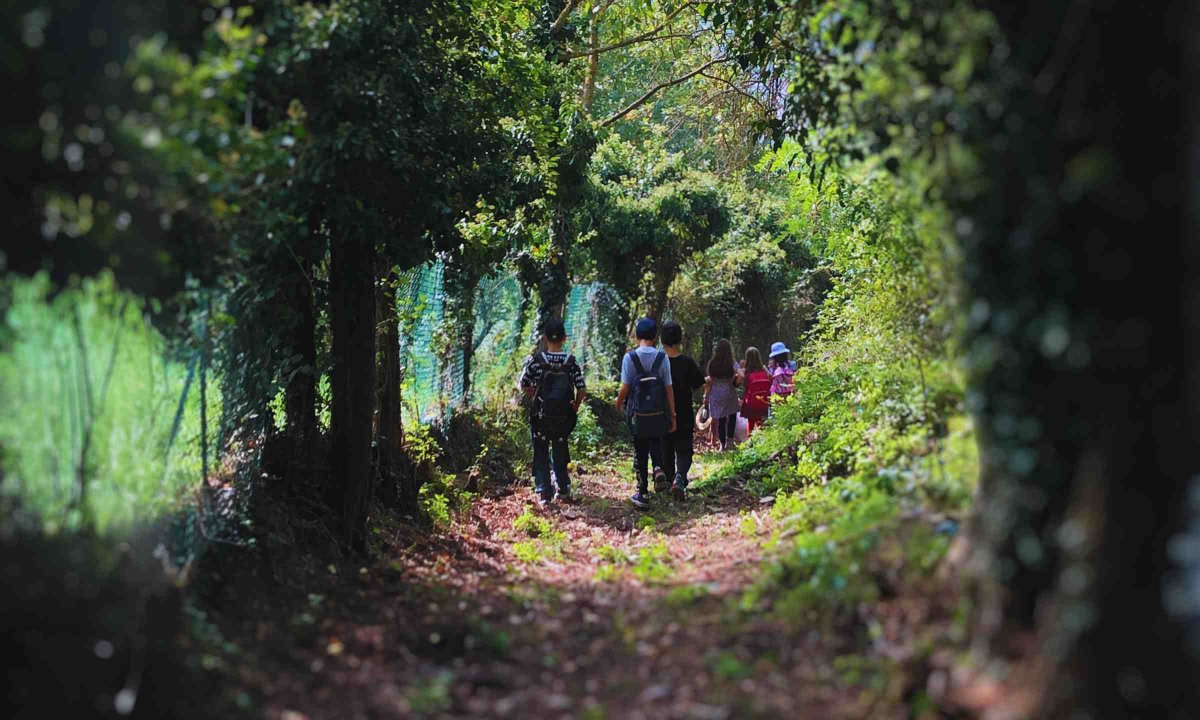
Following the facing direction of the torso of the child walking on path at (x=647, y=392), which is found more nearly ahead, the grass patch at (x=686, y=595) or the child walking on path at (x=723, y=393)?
the child walking on path

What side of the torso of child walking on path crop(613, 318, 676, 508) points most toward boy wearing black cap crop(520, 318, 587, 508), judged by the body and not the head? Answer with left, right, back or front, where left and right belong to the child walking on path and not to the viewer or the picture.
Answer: left

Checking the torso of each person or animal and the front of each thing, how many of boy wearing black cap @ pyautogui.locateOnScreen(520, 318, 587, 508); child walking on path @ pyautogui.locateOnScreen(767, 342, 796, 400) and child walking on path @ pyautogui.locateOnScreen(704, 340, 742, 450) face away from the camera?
3

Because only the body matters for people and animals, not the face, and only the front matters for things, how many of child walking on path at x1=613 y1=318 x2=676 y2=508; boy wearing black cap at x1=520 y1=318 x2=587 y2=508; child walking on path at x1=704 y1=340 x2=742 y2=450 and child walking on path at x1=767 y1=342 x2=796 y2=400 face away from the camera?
4

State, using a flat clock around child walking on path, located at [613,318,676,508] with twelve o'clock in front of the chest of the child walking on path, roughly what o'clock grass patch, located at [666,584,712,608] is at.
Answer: The grass patch is roughly at 6 o'clock from the child walking on path.

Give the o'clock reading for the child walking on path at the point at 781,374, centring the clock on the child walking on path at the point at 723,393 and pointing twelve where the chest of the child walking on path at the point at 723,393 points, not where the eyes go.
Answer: the child walking on path at the point at 781,374 is roughly at 3 o'clock from the child walking on path at the point at 723,393.

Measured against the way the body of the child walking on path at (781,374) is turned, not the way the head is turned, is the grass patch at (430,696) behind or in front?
behind

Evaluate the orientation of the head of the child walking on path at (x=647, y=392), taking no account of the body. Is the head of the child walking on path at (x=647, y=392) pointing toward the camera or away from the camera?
away from the camera

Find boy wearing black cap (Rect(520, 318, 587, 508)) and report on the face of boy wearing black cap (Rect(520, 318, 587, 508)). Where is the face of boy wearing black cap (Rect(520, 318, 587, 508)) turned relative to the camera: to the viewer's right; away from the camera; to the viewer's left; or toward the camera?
away from the camera

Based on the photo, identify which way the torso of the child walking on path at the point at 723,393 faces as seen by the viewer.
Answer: away from the camera

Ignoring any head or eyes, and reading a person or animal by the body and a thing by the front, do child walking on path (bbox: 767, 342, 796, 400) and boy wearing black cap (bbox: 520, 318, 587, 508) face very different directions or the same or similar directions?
same or similar directions

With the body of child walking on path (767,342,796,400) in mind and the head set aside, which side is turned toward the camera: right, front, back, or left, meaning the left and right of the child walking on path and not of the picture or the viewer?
back

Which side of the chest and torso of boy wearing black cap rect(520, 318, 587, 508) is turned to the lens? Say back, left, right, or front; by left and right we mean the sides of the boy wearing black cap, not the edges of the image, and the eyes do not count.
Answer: back

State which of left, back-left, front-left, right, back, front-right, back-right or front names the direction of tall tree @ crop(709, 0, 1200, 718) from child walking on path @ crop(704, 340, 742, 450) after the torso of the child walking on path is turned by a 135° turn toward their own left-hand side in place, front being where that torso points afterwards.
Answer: front-left

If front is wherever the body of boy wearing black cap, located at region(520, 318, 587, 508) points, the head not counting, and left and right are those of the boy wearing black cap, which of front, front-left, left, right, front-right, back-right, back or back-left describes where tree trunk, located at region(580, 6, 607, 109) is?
front

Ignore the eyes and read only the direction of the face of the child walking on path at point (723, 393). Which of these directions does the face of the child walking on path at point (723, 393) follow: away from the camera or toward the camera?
away from the camera

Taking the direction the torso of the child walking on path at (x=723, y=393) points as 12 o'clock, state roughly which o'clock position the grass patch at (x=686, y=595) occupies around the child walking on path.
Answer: The grass patch is roughly at 6 o'clock from the child walking on path.

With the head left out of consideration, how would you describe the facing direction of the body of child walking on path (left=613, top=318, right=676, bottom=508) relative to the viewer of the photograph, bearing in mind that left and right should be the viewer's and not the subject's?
facing away from the viewer
